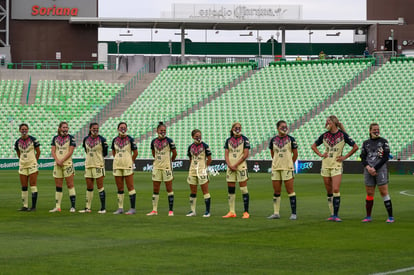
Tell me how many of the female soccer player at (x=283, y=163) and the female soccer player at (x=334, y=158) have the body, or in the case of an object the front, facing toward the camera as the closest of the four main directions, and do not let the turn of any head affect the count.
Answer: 2

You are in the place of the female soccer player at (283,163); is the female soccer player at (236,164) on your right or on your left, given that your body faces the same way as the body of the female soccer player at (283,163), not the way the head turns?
on your right

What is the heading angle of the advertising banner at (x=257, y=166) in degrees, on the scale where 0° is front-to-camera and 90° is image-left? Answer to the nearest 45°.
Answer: approximately 0°

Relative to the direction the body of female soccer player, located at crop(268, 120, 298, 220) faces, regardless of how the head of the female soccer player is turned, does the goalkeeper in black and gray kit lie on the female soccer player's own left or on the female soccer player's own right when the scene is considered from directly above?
on the female soccer player's own left

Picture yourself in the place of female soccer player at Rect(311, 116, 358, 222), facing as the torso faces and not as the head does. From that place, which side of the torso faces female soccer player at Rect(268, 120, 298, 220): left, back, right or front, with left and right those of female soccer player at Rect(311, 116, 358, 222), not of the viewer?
right
